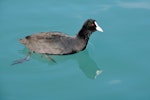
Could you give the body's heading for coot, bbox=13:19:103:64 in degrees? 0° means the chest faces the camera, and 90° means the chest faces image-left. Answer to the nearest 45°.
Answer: approximately 270°
